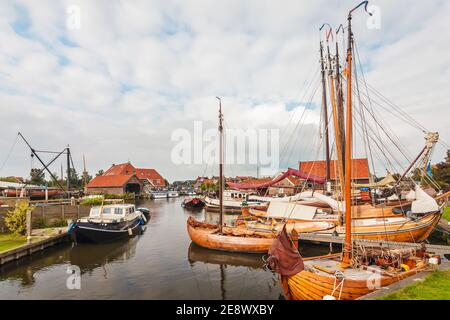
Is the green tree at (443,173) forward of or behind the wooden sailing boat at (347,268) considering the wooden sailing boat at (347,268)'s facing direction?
behind

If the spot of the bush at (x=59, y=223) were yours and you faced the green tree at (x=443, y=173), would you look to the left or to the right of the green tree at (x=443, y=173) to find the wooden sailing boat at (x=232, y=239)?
right

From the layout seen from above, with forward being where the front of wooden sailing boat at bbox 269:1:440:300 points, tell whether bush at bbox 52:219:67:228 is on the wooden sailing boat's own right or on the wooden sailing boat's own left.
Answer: on the wooden sailing boat's own right

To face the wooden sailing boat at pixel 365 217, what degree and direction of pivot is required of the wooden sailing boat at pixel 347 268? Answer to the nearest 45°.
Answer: approximately 135° to its right

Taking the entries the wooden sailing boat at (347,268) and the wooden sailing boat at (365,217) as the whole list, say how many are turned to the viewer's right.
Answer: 1

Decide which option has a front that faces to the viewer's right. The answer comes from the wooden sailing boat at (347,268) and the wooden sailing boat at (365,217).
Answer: the wooden sailing boat at (365,217)

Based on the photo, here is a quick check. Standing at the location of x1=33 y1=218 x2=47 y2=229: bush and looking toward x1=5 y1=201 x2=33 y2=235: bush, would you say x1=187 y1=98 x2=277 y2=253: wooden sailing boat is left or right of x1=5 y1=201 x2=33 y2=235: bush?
left

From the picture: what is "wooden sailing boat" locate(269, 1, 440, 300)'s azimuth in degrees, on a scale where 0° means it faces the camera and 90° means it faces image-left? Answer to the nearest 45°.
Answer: approximately 45°

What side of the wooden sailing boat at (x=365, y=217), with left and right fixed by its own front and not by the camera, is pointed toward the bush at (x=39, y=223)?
back

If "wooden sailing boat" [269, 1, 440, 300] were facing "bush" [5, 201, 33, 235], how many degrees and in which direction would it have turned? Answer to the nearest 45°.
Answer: approximately 45° to its right

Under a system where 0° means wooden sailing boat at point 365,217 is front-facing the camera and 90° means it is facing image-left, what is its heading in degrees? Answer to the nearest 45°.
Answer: approximately 270°

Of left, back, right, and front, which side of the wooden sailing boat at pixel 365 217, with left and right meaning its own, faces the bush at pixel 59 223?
back

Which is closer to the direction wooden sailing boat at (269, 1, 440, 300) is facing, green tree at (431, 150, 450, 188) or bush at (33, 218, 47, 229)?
the bush
